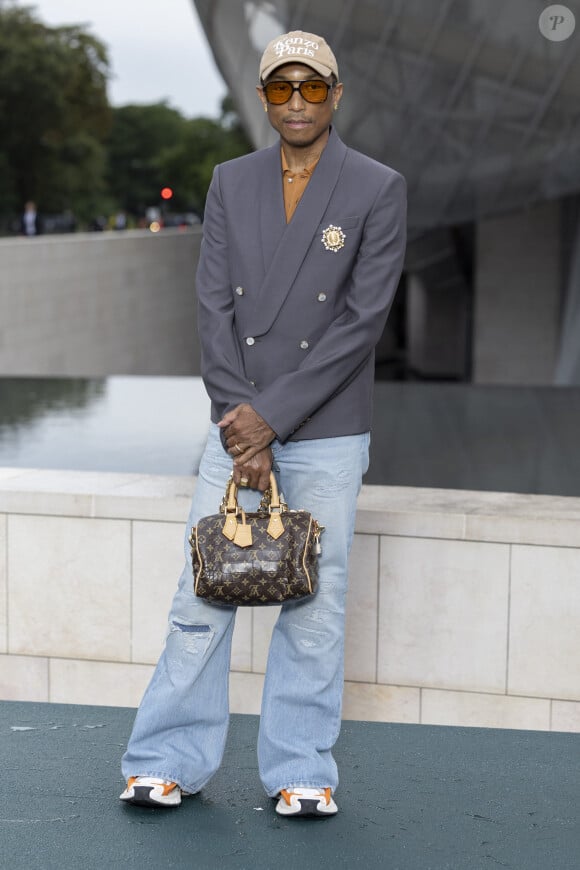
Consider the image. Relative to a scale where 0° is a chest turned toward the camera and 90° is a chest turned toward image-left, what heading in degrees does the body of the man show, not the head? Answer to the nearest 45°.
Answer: approximately 0°
